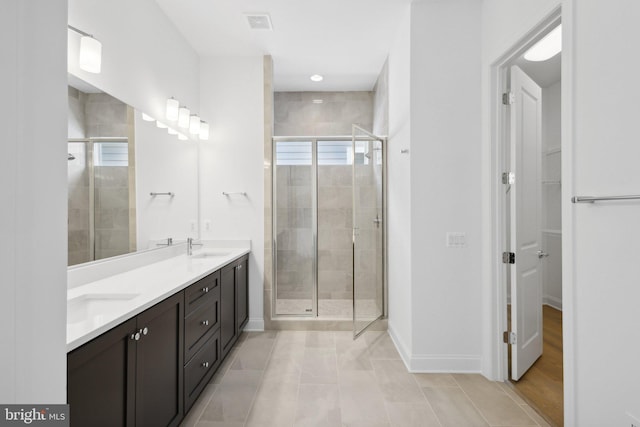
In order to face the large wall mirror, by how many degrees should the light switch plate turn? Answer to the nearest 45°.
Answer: approximately 45° to its right

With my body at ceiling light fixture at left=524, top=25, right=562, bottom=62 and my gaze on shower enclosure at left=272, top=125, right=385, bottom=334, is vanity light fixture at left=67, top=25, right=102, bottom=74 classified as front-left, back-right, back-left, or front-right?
front-left

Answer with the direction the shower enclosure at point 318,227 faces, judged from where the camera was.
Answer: facing the viewer

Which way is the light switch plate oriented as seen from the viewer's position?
toward the camera

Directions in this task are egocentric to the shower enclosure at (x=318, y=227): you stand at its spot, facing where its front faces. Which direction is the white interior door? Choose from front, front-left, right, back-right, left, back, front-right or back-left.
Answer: front-left

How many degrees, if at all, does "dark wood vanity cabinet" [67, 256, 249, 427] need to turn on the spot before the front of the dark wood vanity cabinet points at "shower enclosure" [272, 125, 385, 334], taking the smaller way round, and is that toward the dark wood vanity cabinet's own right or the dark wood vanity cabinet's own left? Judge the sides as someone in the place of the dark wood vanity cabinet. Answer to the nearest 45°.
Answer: approximately 90° to the dark wood vanity cabinet's own left

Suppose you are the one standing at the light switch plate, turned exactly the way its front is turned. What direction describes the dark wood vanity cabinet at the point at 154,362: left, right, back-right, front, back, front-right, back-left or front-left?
front-right

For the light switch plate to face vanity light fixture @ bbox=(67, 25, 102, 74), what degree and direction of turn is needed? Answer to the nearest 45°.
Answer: approximately 45° to its right

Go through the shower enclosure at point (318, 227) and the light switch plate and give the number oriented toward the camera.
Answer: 2
